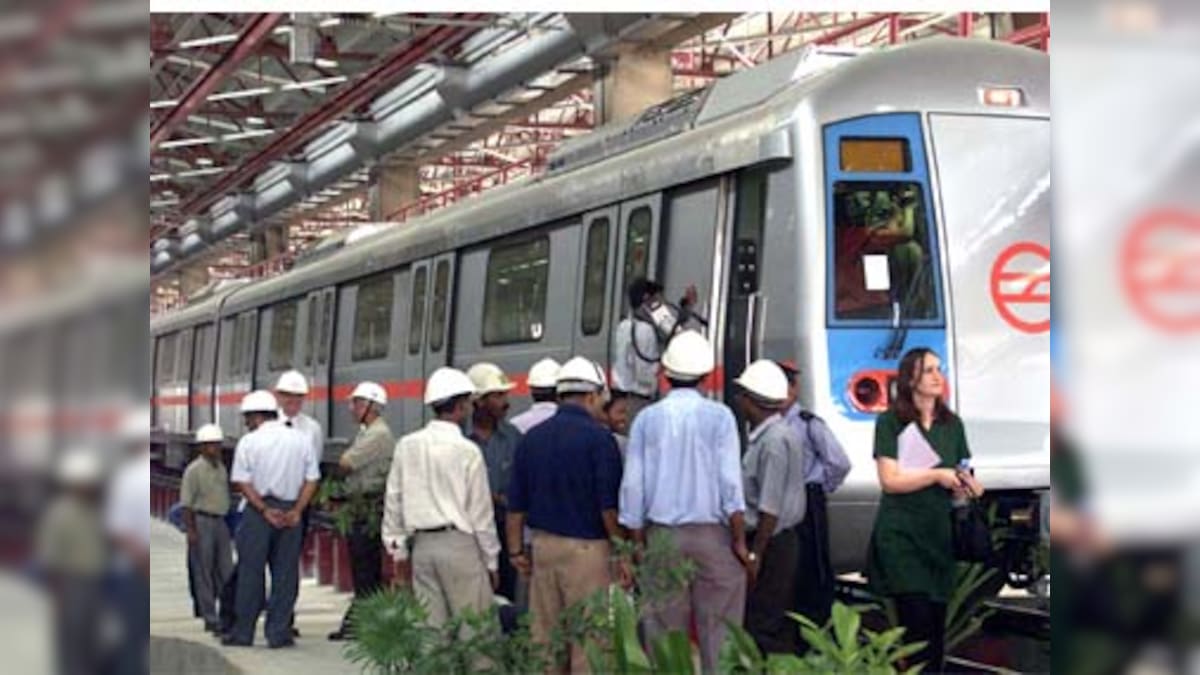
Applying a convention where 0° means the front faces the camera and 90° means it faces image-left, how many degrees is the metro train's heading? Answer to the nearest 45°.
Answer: approximately 315°

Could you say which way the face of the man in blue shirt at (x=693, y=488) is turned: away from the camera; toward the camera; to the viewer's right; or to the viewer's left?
away from the camera

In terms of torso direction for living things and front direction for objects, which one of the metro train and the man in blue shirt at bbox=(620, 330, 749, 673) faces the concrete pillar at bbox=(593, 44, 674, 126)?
the man in blue shirt

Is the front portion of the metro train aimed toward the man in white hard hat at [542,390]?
no

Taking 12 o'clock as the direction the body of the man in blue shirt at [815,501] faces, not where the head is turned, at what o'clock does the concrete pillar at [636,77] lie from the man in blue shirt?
The concrete pillar is roughly at 1 o'clock from the man in blue shirt.

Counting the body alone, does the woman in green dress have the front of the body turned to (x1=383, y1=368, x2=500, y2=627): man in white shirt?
no

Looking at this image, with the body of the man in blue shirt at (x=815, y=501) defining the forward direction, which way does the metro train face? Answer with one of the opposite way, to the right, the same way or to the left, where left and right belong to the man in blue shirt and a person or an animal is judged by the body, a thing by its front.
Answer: the opposite way

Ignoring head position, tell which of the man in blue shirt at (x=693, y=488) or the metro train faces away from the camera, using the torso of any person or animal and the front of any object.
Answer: the man in blue shirt

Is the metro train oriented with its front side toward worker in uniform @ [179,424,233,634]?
no

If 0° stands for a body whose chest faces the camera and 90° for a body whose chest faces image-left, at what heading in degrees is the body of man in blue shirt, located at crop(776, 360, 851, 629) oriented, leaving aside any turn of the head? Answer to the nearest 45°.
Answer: approximately 135°

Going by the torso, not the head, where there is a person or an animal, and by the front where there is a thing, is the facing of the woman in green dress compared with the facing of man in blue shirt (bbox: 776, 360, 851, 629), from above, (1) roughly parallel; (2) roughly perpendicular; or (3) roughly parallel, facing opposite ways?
roughly parallel, facing opposite ways

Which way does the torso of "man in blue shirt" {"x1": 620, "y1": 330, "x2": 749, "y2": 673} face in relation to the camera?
away from the camera

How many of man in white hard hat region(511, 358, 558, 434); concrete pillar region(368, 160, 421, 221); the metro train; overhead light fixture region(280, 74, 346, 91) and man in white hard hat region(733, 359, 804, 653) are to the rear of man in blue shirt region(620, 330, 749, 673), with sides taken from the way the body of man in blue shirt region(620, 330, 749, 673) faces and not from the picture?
0

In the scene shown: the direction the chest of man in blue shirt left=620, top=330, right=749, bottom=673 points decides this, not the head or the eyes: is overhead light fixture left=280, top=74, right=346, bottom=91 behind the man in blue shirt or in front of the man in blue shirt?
in front

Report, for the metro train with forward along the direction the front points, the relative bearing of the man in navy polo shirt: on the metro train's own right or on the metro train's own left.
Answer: on the metro train's own right
